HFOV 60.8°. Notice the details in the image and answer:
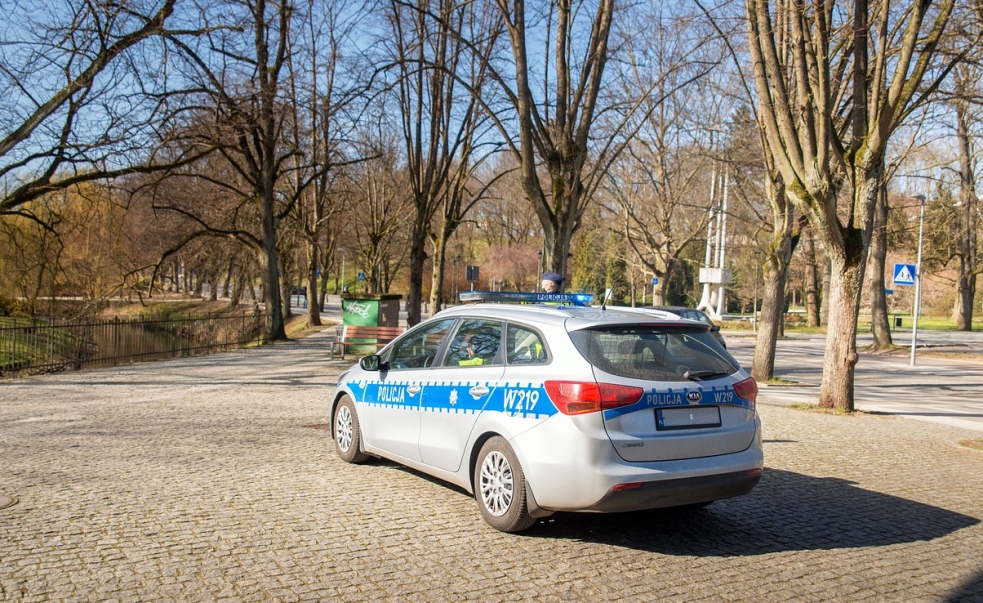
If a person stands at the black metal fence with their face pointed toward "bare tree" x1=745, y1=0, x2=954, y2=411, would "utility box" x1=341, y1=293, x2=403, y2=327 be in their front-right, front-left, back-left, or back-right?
front-left

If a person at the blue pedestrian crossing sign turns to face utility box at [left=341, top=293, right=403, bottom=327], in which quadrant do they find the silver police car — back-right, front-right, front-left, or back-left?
front-left

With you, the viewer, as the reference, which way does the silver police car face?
facing away from the viewer and to the left of the viewer

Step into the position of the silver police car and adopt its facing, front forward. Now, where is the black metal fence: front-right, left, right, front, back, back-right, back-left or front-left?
front

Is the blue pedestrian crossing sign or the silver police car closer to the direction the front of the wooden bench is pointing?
the silver police car

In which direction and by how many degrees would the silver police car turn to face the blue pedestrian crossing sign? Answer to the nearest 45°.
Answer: approximately 90° to its right

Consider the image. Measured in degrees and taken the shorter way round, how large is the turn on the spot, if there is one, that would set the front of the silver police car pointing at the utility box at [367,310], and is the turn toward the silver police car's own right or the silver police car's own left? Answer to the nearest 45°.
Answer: approximately 45° to the silver police car's own right

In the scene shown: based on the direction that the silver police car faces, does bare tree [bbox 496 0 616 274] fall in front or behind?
in front
